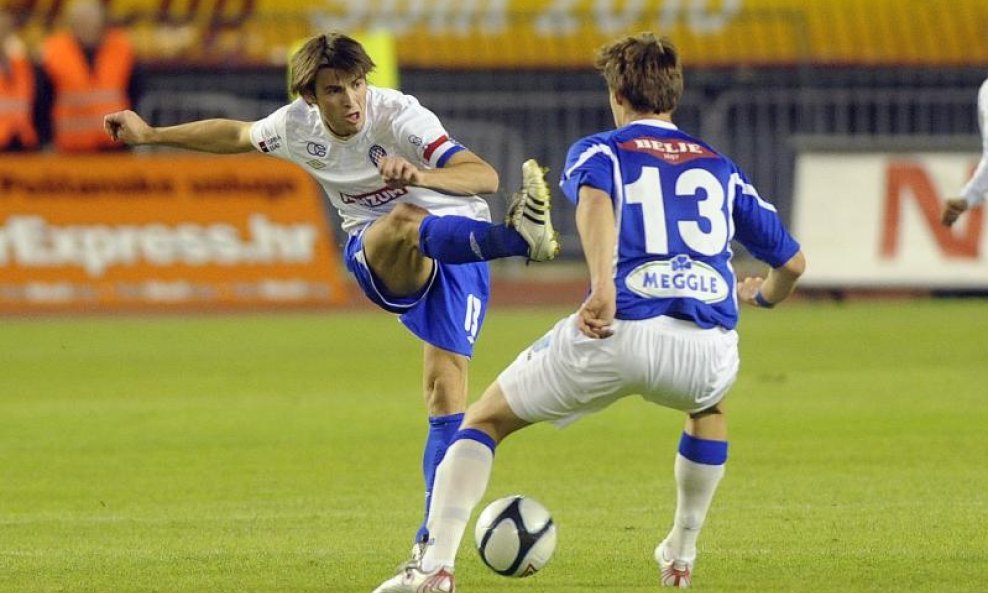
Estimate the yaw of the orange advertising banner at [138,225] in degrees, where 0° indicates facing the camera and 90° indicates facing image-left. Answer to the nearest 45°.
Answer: approximately 0°

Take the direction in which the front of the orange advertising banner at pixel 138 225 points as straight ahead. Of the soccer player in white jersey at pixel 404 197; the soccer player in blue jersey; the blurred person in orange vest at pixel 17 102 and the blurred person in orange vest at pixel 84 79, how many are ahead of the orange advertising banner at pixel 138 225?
2

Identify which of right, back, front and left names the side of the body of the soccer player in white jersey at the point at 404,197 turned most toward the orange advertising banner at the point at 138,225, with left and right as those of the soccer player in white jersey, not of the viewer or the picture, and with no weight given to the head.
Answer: back

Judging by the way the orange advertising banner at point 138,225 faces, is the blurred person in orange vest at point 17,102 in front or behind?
behind

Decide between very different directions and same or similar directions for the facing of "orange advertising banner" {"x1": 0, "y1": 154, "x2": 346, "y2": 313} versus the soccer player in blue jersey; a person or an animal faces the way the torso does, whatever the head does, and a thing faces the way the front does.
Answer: very different directions

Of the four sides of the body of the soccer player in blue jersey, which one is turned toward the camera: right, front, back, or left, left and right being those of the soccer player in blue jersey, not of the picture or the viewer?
back

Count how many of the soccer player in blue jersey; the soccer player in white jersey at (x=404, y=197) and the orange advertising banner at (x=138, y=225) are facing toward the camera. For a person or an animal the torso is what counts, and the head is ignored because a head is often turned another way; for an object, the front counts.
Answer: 2

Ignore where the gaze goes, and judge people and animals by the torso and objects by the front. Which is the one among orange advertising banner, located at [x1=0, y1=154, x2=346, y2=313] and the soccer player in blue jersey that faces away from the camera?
the soccer player in blue jersey

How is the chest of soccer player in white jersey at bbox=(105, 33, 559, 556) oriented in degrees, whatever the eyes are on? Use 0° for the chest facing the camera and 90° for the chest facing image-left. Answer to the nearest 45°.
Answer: approximately 0°
